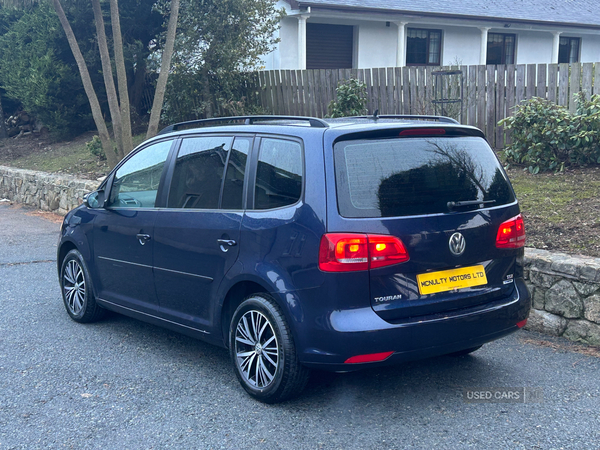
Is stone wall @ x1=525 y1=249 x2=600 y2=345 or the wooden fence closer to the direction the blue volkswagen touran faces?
the wooden fence

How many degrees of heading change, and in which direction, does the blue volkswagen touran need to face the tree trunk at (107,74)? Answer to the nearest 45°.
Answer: approximately 45° to its right

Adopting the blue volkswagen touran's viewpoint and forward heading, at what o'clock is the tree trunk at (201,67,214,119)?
The tree trunk is roughly at 1 o'clock from the blue volkswagen touran.

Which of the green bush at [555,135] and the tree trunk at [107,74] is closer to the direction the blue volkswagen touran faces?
the tree trunk

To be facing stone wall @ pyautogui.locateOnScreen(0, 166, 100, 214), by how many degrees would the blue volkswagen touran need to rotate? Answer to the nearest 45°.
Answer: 0° — it already faces it

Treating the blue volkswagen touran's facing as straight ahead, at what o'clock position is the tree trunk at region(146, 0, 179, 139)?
The tree trunk is roughly at 1 o'clock from the blue volkswagen touran.

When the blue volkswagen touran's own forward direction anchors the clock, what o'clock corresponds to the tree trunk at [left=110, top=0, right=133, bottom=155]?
The tree trunk is roughly at 1 o'clock from the blue volkswagen touran.

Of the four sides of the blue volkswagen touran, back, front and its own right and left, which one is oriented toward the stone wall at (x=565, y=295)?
right

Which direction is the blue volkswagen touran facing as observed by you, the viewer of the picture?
facing away from the viewer and to the left of the viewer

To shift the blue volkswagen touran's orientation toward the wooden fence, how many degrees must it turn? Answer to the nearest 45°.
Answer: approximately 45° to its right

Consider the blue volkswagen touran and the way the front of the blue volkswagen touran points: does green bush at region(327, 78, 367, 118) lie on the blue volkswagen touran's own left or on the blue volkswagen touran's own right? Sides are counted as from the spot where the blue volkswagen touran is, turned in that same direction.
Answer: on the blue volkswagen touran's own right

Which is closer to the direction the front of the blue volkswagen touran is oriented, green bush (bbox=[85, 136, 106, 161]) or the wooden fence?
the green bush
